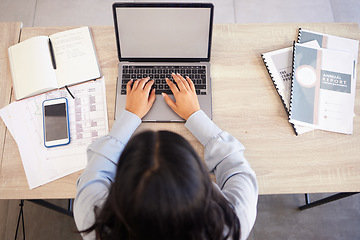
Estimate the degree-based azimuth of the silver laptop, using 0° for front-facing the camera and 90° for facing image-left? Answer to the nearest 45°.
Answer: approximately 0°
